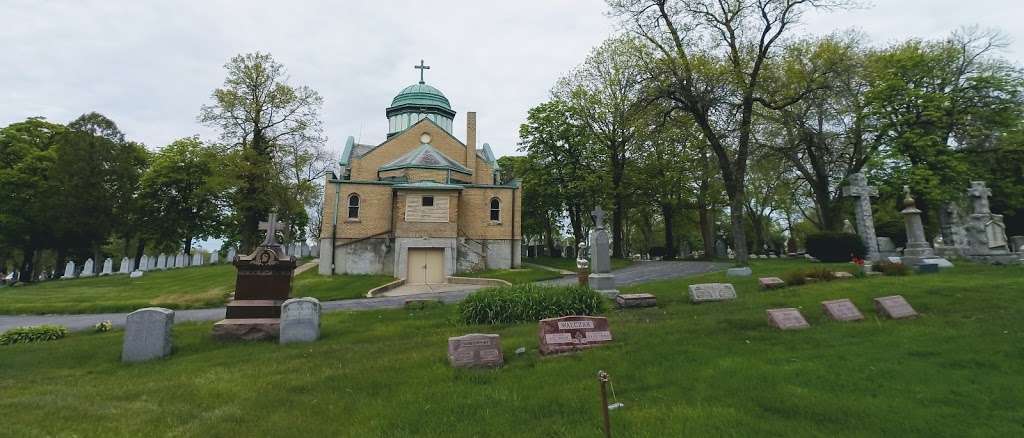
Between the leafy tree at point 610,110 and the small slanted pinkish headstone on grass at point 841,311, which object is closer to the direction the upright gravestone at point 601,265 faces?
the small slanted pinkish headstone on grass

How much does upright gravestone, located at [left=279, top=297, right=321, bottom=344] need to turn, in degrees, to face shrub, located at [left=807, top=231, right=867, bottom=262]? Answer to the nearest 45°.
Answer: approximately 90° to its left

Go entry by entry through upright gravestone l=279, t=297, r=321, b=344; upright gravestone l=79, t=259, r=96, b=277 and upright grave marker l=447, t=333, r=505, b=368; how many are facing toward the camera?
3

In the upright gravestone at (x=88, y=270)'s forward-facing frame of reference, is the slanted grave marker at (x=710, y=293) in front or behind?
in front

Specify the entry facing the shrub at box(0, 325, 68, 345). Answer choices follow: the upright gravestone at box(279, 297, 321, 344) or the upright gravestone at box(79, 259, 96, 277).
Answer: the upright gravestone at box(79, 259, 96, 277)

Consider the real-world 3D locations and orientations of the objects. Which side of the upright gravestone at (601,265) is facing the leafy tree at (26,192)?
right

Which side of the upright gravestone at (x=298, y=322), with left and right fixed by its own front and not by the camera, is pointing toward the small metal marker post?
front

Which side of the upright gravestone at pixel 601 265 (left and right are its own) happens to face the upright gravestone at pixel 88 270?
right

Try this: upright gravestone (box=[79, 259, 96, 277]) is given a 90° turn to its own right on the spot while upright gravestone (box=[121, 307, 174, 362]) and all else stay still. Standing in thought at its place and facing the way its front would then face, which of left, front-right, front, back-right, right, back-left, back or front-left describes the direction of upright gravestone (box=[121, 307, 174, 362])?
left

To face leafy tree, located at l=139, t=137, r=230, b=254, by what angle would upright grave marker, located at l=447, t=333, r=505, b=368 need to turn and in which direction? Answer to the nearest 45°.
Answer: approximately 135° to its right

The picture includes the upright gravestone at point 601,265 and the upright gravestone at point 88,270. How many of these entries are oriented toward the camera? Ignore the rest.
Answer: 2

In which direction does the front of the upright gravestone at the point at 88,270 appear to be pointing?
toward the camera

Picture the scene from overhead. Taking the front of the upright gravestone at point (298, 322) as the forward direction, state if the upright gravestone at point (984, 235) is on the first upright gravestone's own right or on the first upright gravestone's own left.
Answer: on the first upright gravestone's own left

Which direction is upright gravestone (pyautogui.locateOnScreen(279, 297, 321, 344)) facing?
toward the camera
